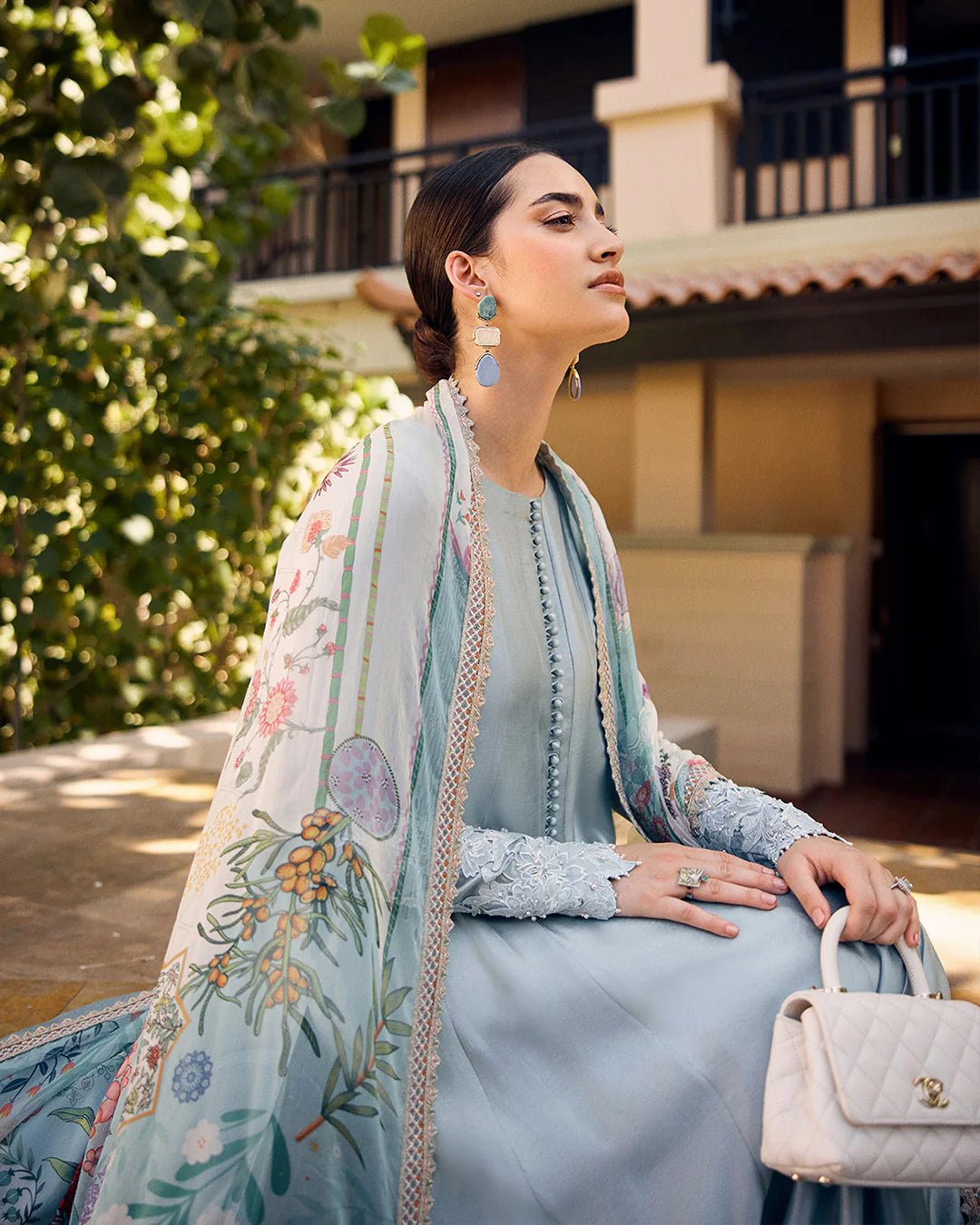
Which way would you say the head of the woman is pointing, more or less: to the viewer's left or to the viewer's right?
to the viewer's right

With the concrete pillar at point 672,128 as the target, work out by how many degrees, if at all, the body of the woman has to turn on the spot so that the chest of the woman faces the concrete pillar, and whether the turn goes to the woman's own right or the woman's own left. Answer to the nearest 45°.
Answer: approximately 135° to the woman's own left

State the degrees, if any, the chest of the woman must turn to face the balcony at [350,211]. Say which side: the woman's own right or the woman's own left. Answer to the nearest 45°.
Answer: approximately 135° to the woman's own left

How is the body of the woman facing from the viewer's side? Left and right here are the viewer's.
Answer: facing the viewer and to the right of the viewer

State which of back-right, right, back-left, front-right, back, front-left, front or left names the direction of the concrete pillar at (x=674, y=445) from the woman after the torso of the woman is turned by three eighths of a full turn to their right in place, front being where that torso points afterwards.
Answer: right
